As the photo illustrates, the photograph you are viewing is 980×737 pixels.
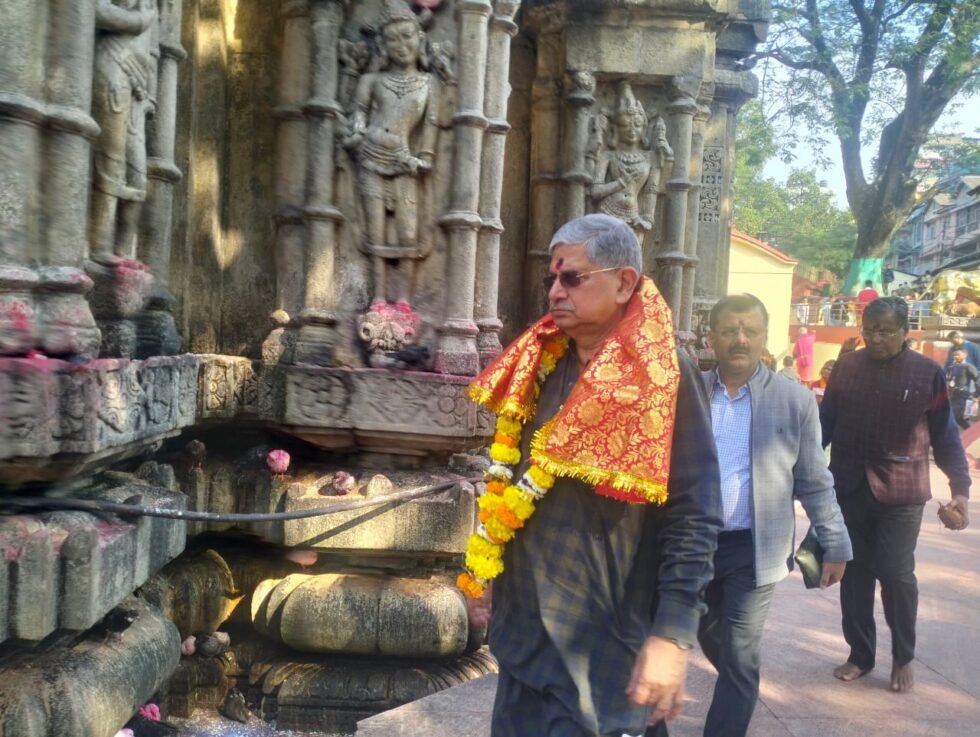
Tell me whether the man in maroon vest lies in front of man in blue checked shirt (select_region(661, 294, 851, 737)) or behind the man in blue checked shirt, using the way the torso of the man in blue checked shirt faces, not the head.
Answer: behind

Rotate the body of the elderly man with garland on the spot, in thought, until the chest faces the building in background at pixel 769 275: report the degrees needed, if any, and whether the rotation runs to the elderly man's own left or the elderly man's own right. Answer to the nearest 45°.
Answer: approximately 135° to the elderly man's own right

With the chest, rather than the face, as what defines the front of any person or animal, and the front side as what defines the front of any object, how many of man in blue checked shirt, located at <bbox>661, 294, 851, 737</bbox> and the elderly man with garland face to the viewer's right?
0

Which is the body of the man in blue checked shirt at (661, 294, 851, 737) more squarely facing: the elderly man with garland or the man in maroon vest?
the elderly man with garland

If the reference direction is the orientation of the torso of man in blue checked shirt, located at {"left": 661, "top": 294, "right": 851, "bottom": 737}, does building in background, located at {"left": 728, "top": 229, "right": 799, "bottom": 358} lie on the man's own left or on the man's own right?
on the man's own right

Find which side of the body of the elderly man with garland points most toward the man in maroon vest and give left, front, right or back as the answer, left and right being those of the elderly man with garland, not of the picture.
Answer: back

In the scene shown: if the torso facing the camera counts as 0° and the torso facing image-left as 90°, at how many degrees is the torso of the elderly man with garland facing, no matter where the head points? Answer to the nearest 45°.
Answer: approximately 45°

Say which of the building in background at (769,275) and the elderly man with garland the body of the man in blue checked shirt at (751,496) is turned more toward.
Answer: the elderly man with garland

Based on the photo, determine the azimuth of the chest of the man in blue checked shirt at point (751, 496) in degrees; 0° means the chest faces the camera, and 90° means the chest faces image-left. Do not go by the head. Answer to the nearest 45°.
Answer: approximately 45°
